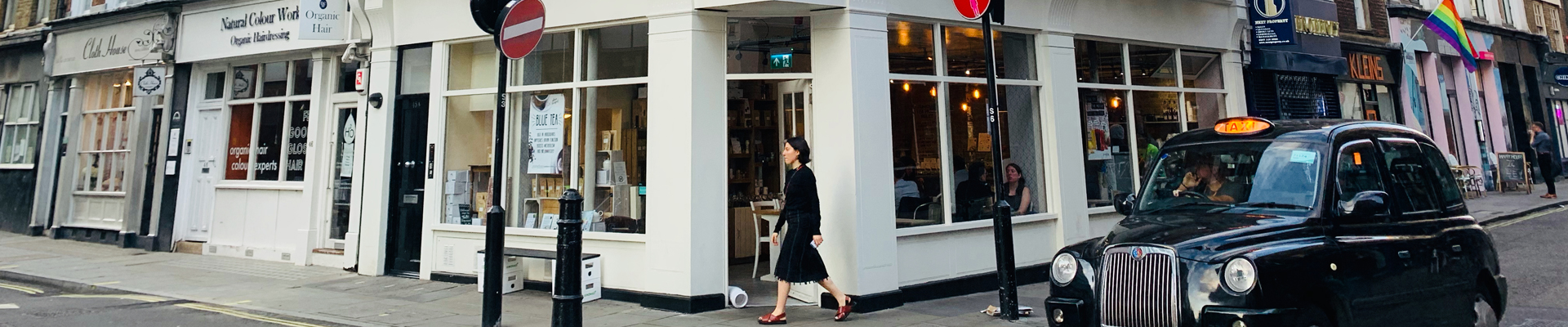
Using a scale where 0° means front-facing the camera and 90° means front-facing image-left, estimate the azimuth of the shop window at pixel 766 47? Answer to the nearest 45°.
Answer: approximately 0°

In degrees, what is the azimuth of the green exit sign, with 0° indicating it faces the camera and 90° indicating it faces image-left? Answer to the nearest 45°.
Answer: approximately 0°

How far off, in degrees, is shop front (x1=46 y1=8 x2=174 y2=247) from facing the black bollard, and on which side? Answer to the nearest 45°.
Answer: approximately 45° to its left

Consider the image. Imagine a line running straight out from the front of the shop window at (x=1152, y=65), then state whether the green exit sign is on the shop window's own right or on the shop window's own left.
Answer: on the shop window's own right

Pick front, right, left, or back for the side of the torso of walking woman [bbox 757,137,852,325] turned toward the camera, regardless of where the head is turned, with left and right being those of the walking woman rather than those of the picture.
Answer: left
